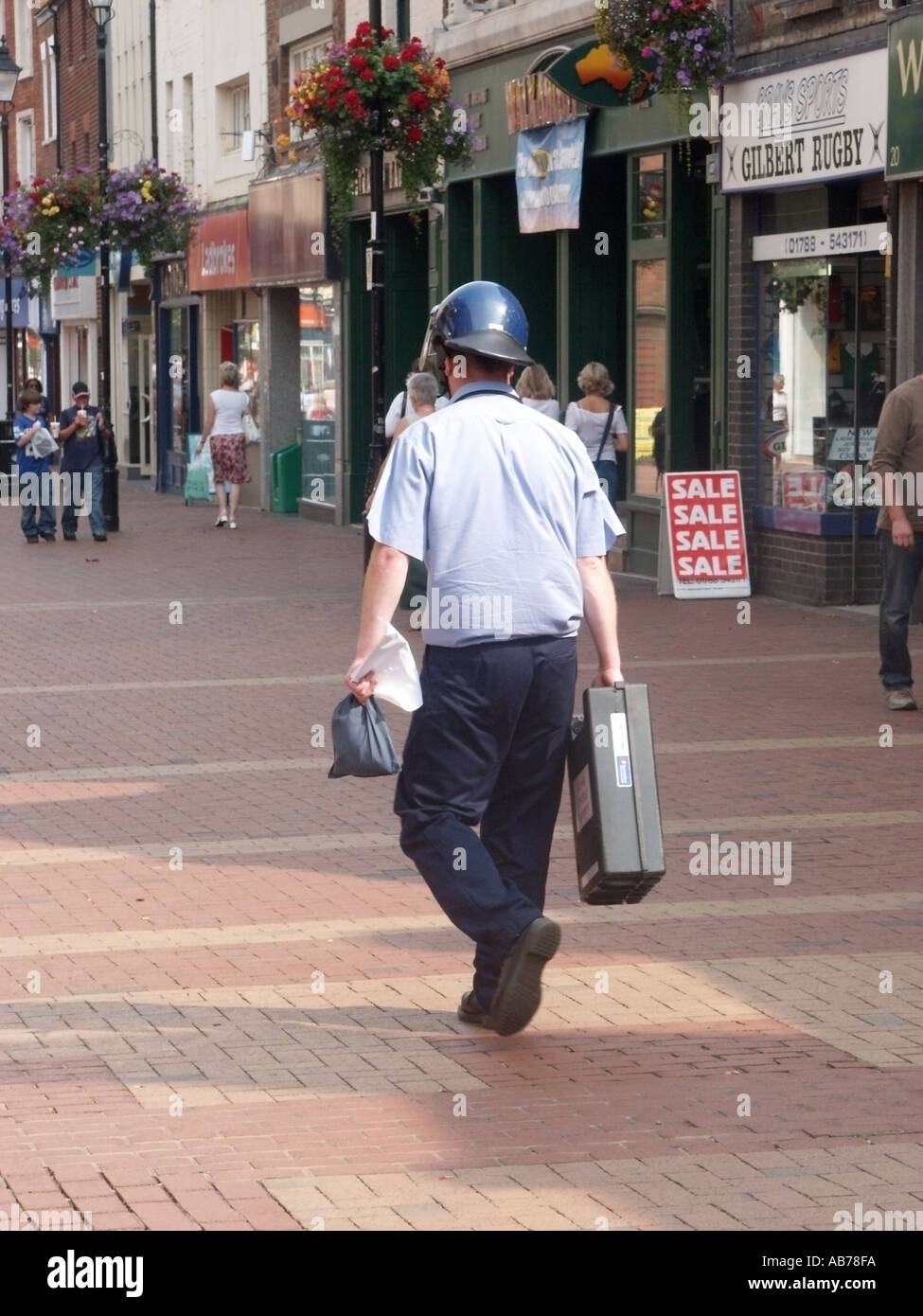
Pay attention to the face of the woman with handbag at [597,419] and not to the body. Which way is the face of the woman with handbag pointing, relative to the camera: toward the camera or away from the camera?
away from the camera

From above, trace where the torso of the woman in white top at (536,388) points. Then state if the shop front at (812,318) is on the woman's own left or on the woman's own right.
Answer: on the woman's own right

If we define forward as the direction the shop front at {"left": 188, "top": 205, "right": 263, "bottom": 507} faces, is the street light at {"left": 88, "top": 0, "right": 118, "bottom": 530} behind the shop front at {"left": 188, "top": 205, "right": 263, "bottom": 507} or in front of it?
in front

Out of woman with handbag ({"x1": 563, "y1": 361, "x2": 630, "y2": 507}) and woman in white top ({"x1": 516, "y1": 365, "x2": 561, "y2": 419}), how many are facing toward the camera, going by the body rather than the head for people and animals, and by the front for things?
0

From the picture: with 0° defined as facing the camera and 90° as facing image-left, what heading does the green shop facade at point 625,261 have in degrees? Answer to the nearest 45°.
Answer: approximately 45°

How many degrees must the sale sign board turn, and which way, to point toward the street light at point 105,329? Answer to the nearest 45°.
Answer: approximately 135° to its right

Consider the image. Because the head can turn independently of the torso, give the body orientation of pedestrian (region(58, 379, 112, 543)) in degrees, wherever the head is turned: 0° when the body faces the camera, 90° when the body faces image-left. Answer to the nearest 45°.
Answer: approximately 0°

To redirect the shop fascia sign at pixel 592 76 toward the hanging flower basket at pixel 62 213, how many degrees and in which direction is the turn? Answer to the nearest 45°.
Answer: approximately 135° to its right

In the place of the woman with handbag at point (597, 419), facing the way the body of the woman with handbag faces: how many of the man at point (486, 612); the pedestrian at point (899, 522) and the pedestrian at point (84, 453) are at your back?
2

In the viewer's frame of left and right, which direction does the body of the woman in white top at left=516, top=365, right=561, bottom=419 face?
facing away from the viewer

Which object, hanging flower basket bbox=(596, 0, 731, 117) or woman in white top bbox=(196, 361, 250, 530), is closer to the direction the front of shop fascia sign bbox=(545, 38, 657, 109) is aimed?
the hanging flower basket

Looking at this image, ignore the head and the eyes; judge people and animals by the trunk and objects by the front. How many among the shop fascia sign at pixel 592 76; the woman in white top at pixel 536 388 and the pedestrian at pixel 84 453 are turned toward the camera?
2

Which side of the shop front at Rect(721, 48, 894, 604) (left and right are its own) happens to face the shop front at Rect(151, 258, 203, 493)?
right
